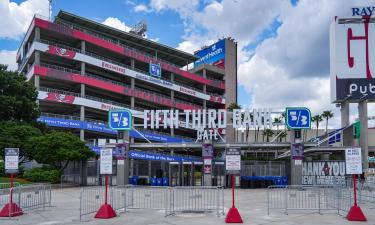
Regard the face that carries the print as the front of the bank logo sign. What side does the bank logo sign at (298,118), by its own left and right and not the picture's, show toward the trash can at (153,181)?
right

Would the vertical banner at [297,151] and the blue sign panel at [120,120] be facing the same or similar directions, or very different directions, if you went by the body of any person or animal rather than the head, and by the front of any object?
same or similar directions

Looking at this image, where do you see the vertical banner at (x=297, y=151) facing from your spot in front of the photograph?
facing the viewer

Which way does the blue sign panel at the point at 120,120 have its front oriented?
toward the camera

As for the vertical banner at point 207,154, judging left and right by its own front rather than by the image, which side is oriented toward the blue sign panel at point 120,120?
right

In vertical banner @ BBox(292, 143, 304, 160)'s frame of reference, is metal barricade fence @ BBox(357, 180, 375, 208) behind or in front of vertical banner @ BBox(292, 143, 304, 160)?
in front

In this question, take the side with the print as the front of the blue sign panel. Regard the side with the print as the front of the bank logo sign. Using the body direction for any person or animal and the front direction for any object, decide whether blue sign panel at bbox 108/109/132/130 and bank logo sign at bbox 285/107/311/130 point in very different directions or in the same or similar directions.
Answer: same or similar directions

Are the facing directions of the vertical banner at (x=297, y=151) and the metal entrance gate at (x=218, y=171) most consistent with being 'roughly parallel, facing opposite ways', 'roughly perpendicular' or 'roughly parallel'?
roughly parallel

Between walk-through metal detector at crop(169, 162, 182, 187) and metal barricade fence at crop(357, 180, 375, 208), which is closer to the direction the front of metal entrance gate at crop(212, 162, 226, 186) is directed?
the metal barricade fence

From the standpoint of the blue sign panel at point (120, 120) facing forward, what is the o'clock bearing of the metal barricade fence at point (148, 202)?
The metal barricade fence is roughly at 12 o'clock from the blue sign panel.

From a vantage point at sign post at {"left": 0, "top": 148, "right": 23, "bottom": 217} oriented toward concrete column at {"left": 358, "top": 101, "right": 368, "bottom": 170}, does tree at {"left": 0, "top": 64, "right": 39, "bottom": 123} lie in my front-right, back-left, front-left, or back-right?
front-left

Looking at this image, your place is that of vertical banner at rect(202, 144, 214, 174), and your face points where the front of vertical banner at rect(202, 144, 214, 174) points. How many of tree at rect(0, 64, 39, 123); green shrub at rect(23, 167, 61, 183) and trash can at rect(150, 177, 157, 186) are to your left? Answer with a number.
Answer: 0

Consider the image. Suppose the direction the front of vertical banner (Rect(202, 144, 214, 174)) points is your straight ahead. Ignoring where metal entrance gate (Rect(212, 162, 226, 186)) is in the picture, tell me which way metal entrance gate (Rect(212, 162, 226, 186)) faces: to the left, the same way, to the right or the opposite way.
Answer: the same way

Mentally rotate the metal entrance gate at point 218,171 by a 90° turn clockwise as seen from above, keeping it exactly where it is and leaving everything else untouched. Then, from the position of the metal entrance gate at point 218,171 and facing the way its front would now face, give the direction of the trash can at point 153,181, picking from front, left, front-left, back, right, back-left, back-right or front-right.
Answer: front
